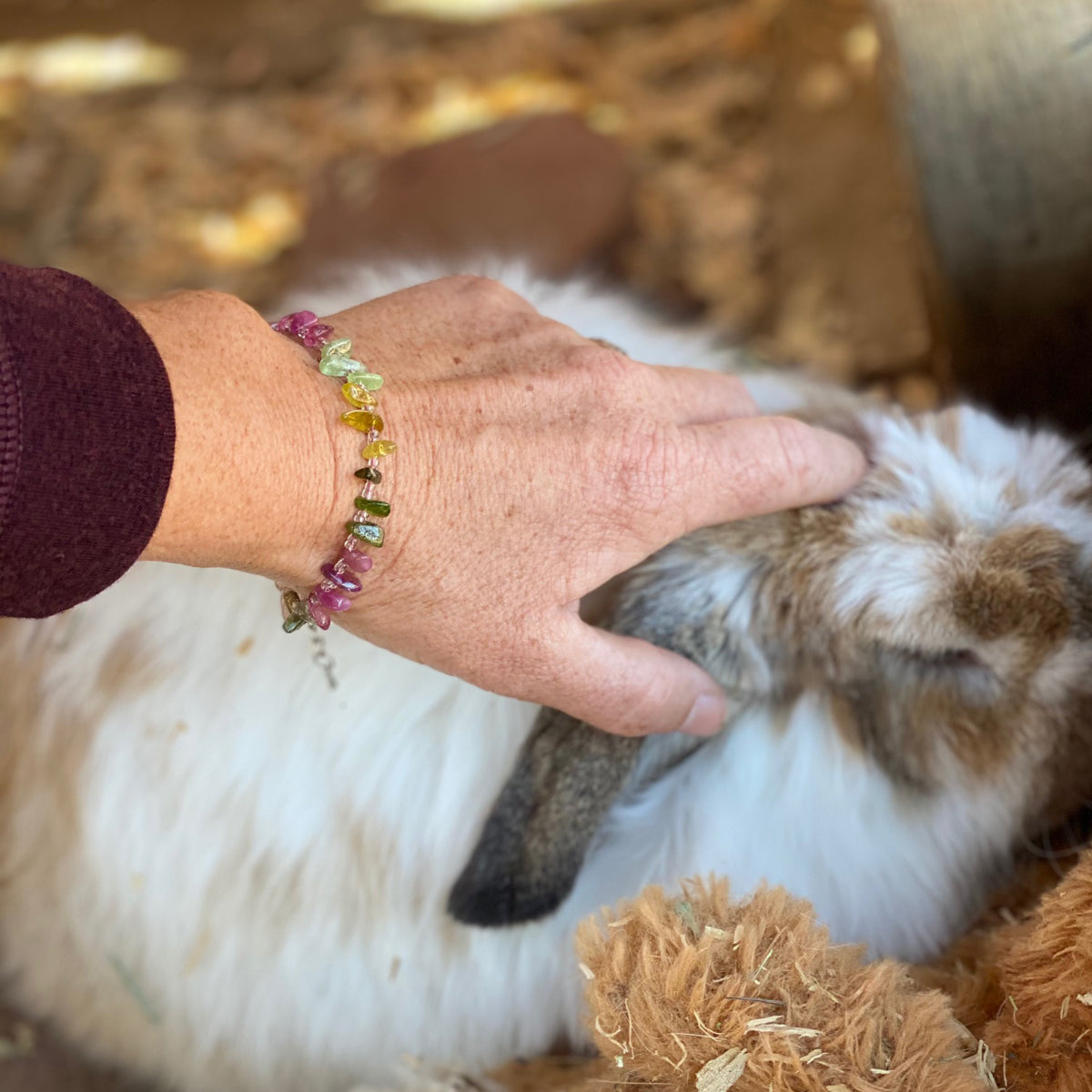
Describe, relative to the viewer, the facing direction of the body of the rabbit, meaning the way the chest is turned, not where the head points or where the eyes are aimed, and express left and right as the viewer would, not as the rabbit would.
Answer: facing to the right of the viewer

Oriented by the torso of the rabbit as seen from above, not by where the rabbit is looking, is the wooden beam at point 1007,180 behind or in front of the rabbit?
in front
